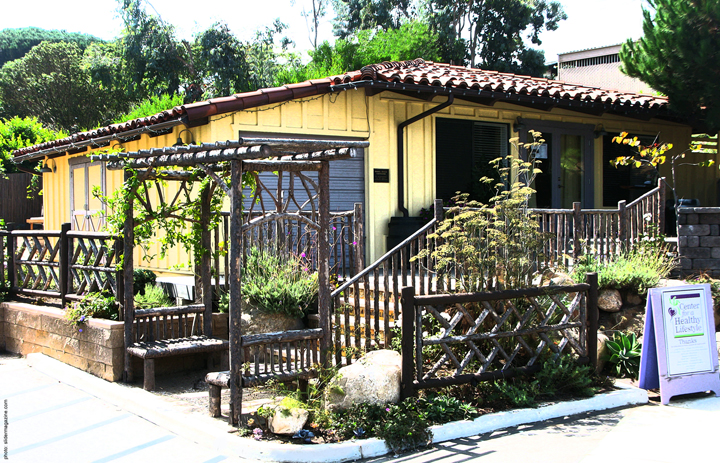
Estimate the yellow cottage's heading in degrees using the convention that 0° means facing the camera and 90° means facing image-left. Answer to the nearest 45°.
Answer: approximately 315°

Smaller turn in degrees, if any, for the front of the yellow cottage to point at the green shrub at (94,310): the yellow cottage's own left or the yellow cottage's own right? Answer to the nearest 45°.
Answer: approximately 90° to the yellow cottage's own right

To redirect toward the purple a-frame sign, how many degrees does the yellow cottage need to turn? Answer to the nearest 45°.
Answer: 0° — it already faces it

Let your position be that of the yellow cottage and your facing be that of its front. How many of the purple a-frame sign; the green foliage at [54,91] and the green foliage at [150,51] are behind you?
2

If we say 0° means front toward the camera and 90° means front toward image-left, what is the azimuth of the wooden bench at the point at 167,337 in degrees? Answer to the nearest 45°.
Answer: approximately 315°
